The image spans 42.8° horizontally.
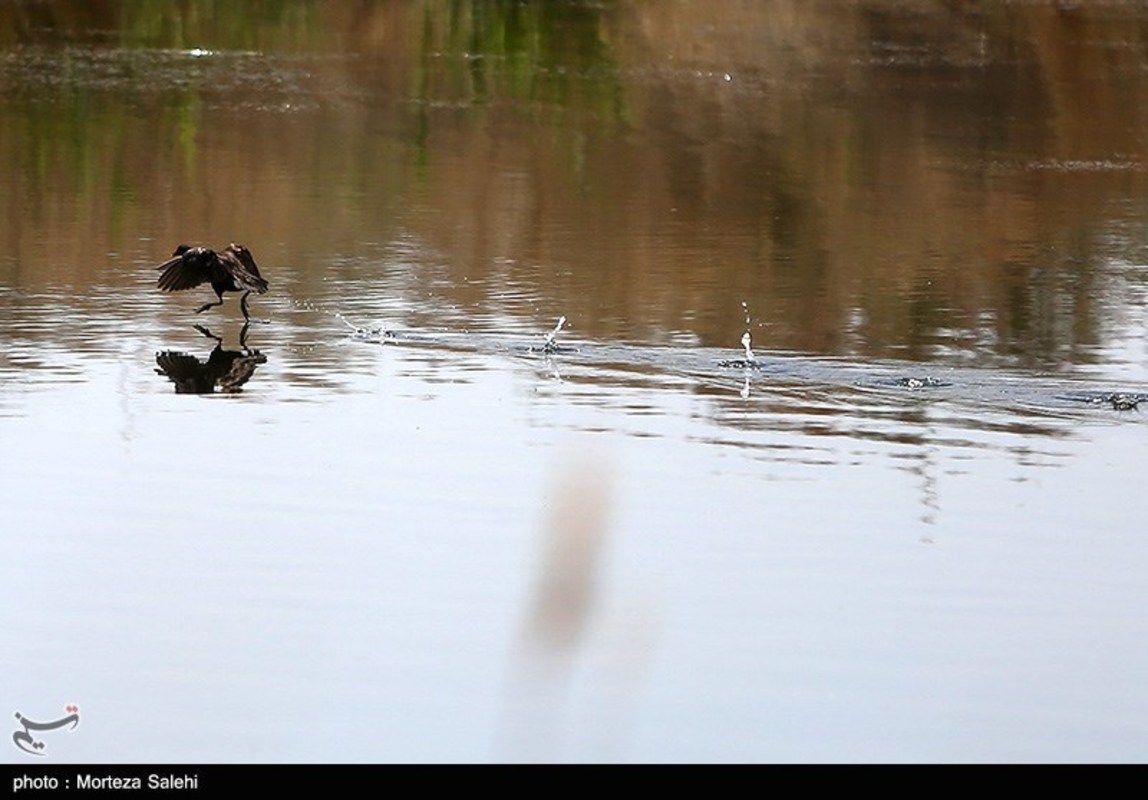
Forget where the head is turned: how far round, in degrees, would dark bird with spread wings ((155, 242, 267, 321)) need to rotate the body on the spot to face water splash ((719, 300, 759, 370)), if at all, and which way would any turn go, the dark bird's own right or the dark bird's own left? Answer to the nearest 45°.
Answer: approximately 180°

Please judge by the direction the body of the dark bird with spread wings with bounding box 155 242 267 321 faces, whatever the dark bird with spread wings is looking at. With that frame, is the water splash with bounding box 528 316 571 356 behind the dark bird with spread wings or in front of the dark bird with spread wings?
behind

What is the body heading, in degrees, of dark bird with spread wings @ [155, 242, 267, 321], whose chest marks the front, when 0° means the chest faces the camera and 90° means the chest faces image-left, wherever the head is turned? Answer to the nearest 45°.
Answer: approximately 135°

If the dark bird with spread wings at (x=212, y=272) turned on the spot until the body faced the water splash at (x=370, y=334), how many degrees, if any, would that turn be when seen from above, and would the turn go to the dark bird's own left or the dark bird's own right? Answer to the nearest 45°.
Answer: approximately 180°
